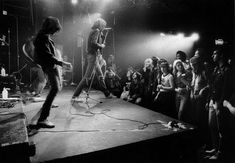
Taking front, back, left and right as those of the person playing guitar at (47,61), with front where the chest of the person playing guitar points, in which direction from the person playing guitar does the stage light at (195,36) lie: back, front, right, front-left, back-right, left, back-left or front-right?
front-left

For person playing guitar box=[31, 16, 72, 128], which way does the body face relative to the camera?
to the viewer's right
